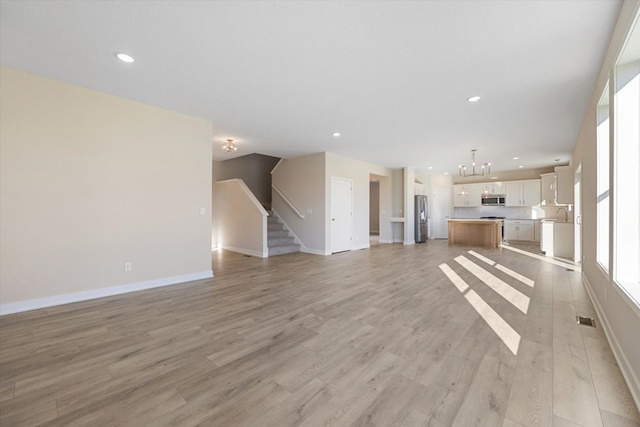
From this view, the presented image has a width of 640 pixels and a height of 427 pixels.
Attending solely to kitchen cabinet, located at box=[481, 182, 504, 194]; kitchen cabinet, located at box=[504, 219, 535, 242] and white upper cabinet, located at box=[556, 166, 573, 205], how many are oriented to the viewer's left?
1

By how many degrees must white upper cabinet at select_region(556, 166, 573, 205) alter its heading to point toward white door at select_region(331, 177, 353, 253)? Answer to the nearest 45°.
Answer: approximately 45° to its left

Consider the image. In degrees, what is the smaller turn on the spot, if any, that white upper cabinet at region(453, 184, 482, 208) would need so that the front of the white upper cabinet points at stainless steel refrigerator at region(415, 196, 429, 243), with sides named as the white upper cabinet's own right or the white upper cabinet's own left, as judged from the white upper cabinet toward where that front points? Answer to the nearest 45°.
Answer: approximately 45° to the white upper cabinet's own right

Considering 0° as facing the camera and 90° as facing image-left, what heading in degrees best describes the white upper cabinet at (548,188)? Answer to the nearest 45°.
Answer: approximately 45°

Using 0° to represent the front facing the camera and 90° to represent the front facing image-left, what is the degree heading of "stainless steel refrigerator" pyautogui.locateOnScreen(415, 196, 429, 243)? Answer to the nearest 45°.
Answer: approximately 315°

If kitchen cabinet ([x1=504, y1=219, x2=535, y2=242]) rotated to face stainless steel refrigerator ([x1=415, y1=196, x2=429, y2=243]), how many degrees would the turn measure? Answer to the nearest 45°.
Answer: approximately 45° to its right

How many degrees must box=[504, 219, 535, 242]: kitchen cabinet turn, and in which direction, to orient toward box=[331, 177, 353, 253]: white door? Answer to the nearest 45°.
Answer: approximately 45° to its right

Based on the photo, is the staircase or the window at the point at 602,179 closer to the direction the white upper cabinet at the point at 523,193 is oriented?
the window

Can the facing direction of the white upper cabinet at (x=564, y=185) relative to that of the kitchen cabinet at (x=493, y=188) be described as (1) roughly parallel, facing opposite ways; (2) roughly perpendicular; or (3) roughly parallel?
roughly perpendicular

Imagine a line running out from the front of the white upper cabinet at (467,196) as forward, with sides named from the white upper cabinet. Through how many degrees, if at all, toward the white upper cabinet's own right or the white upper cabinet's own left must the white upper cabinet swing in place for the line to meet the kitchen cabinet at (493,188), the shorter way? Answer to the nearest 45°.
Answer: approximately 90° to the white upper cabinet's own left

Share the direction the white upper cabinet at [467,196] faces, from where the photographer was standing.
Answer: facing the viewer

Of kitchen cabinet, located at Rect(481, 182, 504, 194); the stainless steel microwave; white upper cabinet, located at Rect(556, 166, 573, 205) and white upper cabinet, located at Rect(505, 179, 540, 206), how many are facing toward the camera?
3

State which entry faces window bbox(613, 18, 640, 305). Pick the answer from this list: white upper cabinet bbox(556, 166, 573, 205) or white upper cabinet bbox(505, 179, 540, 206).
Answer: white upper cabinet bbox(505, 179, 540, 206)

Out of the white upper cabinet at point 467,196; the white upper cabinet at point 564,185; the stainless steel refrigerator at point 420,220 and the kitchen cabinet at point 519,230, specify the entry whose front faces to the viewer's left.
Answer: the white upper cabinet at point 564,185
